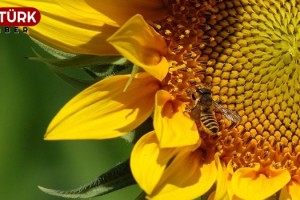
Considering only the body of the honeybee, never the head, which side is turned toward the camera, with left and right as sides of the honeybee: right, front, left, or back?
back
